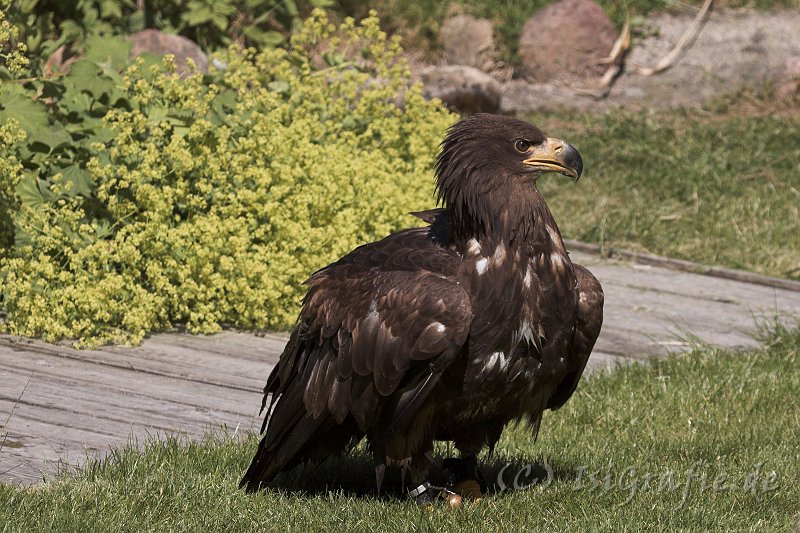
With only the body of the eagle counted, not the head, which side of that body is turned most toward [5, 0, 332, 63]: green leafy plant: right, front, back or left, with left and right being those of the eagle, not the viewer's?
back

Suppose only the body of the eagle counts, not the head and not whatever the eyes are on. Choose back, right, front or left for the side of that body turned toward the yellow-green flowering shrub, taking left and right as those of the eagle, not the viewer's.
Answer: back

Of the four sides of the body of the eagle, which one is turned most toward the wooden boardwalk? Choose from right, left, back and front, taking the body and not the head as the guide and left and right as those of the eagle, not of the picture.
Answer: back

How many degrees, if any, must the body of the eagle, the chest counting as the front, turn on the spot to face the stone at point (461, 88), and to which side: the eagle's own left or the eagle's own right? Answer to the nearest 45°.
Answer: approximately 135° to the eagle's own left

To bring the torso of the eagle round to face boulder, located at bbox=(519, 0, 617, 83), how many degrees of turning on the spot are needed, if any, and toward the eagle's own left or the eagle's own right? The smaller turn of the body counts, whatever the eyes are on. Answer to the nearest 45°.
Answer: approximately 135° to the eagle's own left

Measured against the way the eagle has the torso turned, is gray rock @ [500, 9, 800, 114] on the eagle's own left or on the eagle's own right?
on the eagle's own left

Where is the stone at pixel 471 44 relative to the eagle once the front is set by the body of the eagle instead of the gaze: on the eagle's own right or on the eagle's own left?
on the eagle's own left

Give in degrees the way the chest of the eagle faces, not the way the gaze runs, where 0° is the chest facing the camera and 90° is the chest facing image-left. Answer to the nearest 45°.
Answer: approximately 315°

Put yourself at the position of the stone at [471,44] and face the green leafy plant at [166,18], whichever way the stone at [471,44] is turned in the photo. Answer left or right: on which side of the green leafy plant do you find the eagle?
left
